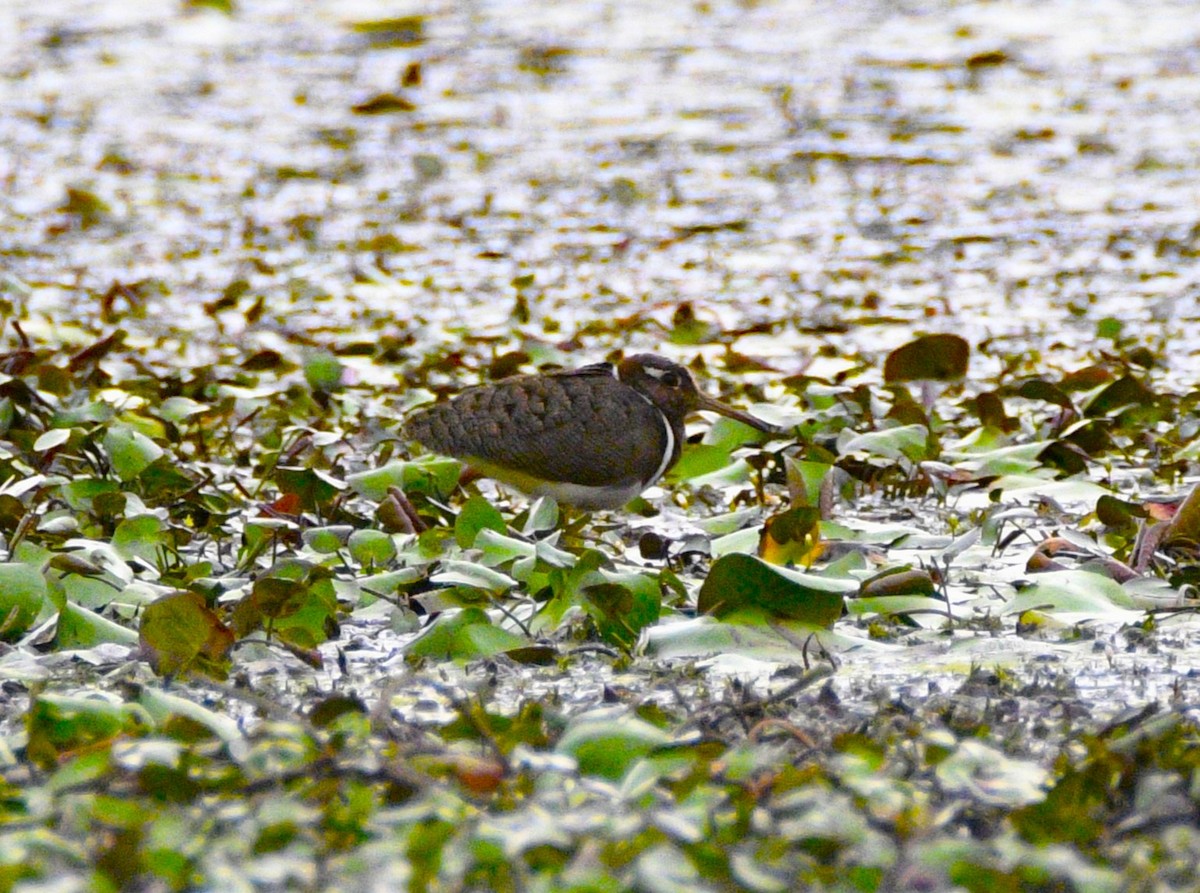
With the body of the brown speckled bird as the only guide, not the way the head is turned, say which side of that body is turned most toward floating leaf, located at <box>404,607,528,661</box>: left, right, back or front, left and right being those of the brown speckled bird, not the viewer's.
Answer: right

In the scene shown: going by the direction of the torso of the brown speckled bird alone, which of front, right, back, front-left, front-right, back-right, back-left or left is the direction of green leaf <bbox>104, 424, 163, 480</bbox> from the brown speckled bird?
back

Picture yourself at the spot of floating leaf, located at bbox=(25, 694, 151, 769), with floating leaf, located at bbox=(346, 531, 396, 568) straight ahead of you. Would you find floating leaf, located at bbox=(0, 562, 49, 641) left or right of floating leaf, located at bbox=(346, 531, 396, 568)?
left

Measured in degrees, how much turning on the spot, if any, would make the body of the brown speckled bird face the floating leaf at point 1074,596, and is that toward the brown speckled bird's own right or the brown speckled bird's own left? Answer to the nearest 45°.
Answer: approximately 45° to the brown speckled bird's own right

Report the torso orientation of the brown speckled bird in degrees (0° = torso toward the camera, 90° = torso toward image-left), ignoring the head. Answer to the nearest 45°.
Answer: approximately 270°

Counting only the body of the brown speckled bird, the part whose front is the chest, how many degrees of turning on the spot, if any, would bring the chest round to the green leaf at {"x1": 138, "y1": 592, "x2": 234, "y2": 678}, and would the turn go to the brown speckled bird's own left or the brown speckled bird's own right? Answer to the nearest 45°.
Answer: approximately 135° to the brown speckled bird's own right

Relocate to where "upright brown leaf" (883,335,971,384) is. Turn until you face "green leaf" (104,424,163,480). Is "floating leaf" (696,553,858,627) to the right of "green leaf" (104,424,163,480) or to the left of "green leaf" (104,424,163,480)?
left

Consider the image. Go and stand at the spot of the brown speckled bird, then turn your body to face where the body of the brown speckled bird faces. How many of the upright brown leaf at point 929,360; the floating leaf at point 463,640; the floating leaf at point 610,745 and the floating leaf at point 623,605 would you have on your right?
3

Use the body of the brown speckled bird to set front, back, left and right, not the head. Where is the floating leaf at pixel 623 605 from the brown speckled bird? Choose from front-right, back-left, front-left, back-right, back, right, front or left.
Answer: right

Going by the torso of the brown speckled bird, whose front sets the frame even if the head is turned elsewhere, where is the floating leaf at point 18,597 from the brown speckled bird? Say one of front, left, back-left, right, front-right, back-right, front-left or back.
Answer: back-right
